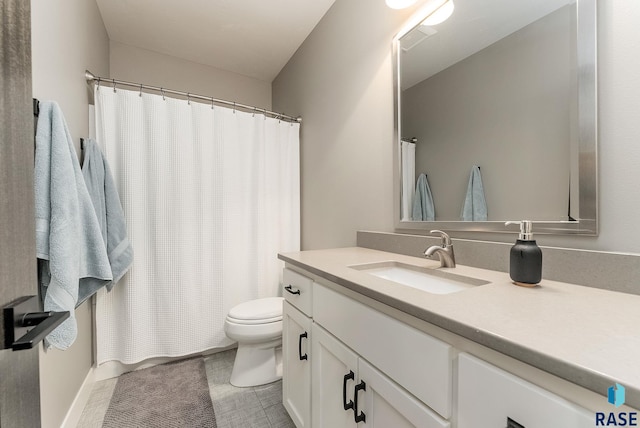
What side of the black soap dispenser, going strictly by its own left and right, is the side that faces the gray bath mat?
front

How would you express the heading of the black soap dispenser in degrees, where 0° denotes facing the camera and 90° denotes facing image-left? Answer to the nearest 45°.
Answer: approximately 90°

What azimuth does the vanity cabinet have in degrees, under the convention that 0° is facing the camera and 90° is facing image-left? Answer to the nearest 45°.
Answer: approximately 45°

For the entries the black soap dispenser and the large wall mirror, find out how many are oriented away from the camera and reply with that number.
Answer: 0

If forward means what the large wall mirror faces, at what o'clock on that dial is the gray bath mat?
The gray bath mat is roughly at 1 o'clock from the large wall mirror.

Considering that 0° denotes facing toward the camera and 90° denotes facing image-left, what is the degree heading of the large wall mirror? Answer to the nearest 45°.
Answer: approximately 45°
